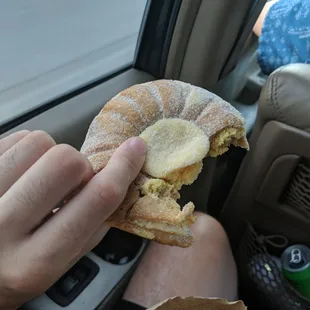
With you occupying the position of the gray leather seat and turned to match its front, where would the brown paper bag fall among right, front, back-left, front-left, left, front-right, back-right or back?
back

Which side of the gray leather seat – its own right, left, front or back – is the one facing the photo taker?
back
